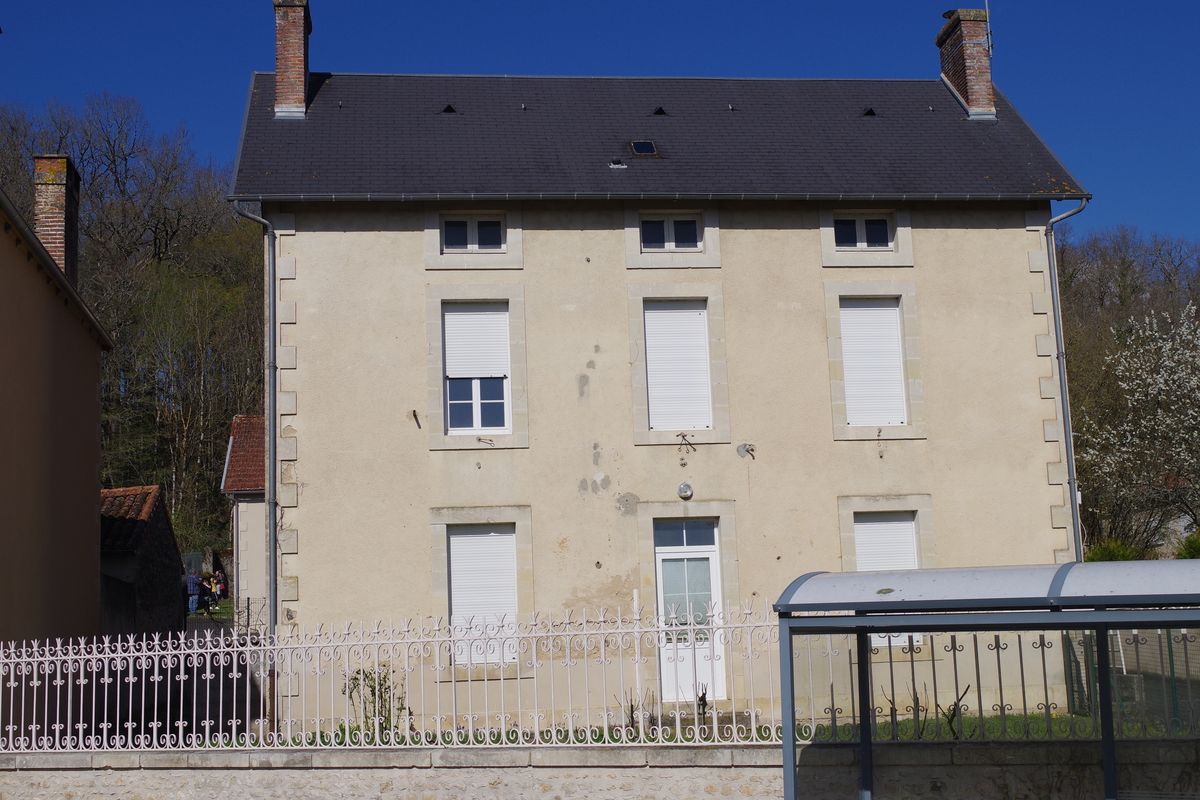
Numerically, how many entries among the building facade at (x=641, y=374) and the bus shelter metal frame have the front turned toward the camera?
2

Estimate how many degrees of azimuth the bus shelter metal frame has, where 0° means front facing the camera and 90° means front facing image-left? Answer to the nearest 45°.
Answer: approximately 0°

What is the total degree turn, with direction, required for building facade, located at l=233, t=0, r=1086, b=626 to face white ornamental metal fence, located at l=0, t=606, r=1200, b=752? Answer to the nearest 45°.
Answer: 0° — it already faces it

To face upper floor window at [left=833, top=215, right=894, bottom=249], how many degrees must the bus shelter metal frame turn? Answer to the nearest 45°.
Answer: approximately 180°

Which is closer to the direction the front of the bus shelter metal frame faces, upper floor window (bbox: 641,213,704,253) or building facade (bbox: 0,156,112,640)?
the building facade
